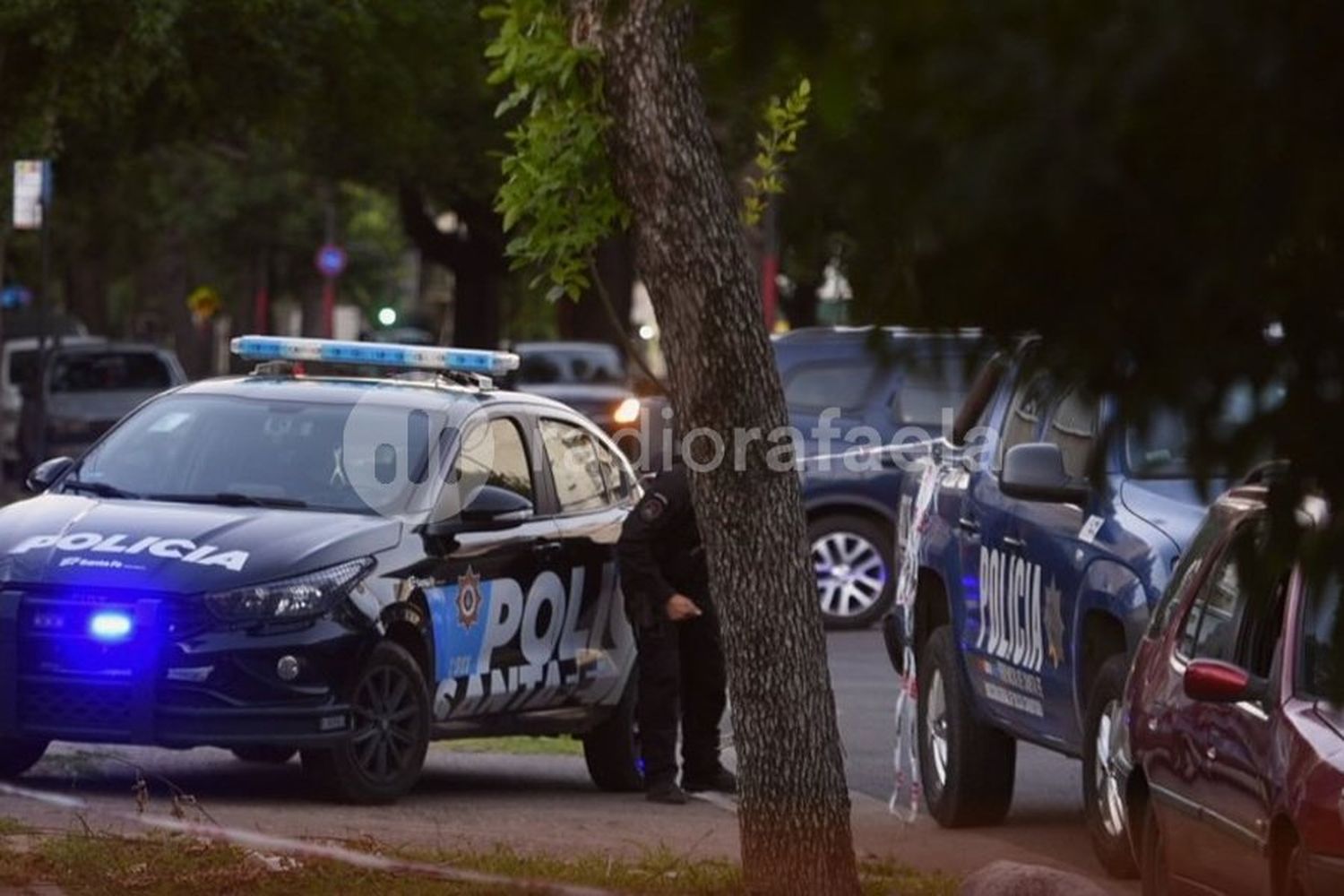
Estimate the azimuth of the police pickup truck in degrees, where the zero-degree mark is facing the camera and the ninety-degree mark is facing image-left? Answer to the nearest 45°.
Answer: approximately 315°

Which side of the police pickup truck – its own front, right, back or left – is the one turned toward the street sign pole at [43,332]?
back

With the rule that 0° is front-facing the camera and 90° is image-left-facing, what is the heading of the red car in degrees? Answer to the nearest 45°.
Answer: approximately 315°

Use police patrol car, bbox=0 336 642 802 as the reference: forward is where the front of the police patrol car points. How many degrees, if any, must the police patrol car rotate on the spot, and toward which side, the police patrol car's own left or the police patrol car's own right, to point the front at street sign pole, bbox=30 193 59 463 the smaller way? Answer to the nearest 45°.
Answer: approximately 135° to the police patrol car's own right

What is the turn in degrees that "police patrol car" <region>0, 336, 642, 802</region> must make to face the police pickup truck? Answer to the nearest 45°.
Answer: approximately 135° to its left

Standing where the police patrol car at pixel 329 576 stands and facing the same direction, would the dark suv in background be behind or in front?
behind
